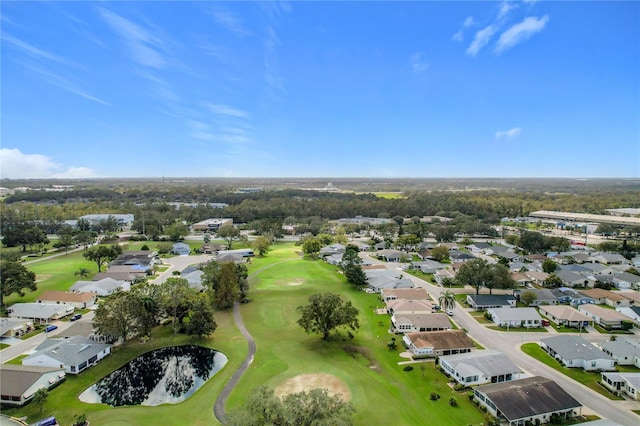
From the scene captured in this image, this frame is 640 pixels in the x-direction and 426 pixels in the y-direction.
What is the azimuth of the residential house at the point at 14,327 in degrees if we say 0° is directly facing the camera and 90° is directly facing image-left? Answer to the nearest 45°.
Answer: approximately 315°

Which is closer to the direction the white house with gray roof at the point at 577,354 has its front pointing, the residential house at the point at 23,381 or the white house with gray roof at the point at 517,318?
the residential house

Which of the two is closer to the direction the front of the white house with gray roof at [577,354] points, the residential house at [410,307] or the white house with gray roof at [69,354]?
the white house with gray roof

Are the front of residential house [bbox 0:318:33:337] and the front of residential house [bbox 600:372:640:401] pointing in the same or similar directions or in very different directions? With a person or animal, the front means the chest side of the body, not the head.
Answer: very different directions

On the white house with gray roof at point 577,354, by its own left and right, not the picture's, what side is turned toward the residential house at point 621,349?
back

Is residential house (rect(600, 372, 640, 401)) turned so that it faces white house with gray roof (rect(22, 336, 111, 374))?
yes

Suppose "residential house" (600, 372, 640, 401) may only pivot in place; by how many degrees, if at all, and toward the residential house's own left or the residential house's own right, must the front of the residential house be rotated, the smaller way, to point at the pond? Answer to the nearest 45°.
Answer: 0° — it already faces it
